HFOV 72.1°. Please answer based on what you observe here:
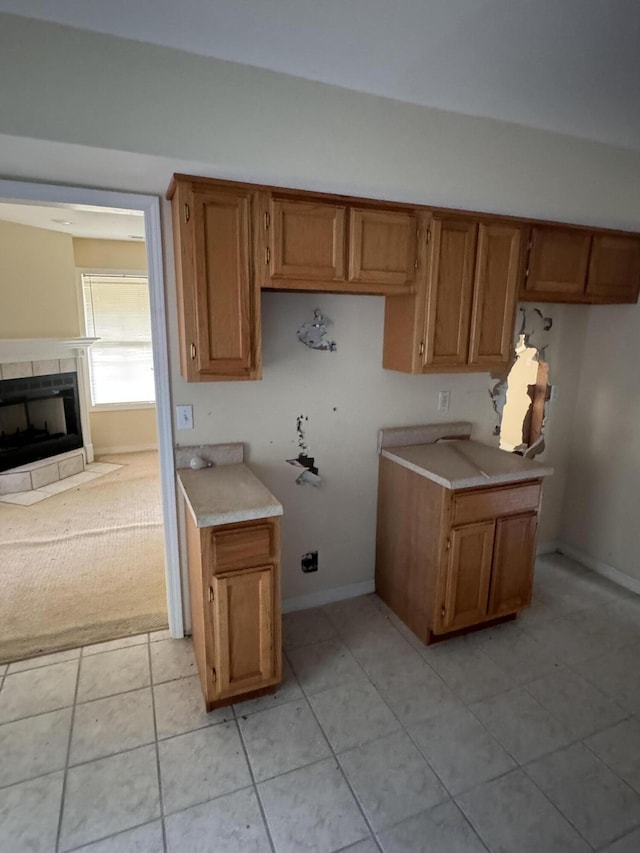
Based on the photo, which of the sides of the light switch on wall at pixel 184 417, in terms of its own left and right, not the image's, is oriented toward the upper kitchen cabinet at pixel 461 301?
left

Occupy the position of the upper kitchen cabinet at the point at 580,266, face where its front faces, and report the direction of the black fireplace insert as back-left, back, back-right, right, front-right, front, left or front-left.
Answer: back-right

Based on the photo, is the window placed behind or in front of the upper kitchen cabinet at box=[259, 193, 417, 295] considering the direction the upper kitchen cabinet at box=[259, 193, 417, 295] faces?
behind

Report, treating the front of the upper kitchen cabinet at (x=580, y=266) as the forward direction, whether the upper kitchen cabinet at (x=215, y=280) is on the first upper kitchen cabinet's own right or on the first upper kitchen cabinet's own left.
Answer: on the first upper kitchen cabinet's own right

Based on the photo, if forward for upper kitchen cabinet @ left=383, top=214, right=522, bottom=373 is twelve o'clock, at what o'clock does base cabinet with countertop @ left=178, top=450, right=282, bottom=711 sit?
The base cabinet with countertop is roughly at 3 o'clock from the upper kitchen cabinet.

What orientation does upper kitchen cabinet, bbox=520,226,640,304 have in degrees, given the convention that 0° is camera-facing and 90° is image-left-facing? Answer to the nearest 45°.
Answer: approximately 315°

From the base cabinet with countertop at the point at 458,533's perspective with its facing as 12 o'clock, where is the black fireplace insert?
The black fireplace insert is roughly at 5 o'clock from the base cabinet with countertop.

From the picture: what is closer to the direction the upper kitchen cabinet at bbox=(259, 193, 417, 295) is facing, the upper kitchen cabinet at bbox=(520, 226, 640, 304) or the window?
the upper kitchen cabinet

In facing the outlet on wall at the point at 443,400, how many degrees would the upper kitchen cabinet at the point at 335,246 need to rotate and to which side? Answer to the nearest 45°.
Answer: approximately 90° to its left

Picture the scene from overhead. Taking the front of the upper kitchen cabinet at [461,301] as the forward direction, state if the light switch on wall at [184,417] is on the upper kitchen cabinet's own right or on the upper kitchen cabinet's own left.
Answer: on the upper kitchen cabinet's own right
